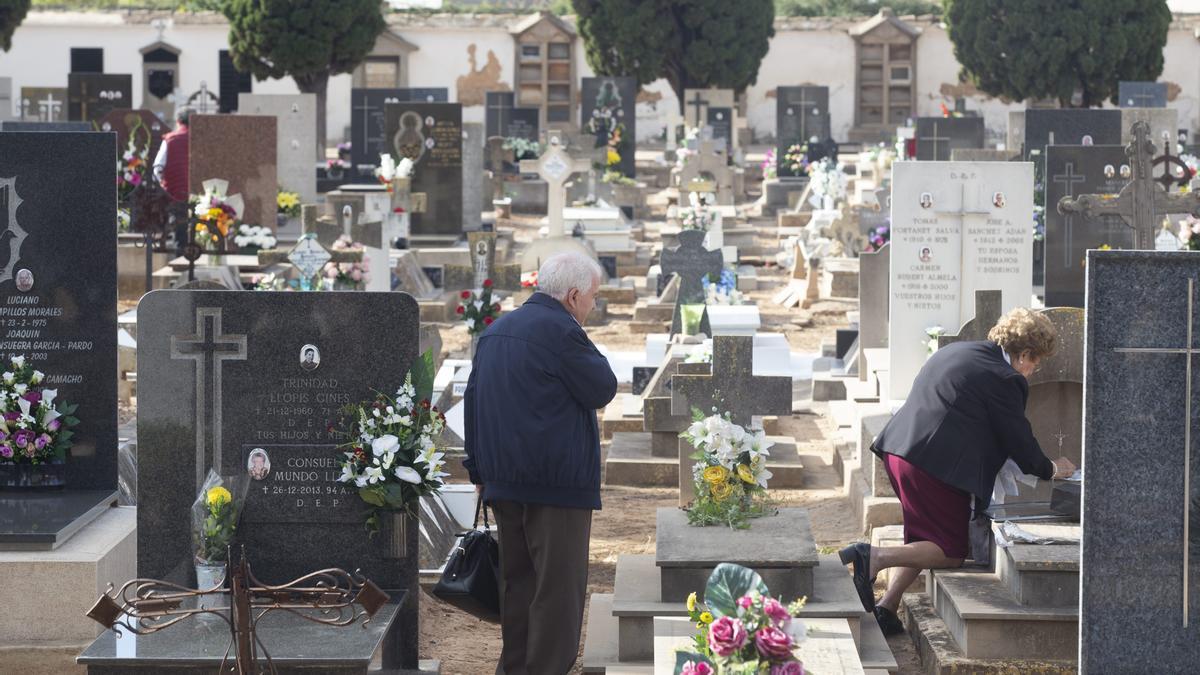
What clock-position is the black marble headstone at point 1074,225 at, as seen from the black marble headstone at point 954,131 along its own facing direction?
the black marble headstone at point 1074,225 is roughly at 12 o'clock from the black marble headstone at point 954,131.

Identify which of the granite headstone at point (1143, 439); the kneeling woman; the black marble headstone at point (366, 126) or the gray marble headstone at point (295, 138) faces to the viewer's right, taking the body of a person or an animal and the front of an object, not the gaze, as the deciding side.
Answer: the kneeling woman

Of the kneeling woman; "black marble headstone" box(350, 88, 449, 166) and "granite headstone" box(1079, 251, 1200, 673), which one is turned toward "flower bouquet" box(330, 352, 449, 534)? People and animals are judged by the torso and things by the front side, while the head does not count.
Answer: the black marble headstone

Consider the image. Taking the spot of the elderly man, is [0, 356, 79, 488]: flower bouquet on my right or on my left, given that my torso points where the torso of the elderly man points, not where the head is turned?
on my left

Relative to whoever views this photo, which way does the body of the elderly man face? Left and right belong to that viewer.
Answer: facing away from the viewer and to the right of the viewer

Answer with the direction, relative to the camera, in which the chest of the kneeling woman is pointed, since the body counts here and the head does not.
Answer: to the viewer's right

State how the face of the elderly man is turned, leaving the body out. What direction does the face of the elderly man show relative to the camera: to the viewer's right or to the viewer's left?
to the viewer's right

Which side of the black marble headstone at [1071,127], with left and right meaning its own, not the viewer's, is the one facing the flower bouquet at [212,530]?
front

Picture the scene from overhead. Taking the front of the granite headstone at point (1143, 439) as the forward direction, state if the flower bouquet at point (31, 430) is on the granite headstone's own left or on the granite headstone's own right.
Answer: on the granite headstone's own right

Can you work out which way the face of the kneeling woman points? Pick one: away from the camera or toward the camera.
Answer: away from the camera

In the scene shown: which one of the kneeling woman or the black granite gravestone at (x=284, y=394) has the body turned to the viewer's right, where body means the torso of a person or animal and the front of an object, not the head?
the kneeling woman

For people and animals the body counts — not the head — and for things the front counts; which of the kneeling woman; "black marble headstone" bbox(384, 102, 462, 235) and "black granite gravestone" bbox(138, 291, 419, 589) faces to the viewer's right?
the kneeling woman

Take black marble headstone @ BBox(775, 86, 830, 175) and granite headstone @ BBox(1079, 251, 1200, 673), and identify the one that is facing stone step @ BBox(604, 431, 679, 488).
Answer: the black marble headstone
